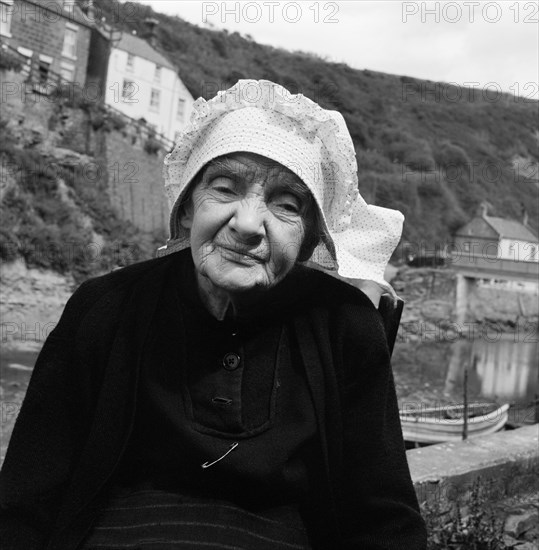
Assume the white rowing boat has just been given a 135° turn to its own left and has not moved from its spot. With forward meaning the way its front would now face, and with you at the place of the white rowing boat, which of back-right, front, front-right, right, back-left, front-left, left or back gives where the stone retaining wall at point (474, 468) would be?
back-left

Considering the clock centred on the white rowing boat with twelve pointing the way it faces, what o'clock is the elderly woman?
The elderly woman is roughly at 3 o'clock from the white rowing boat.

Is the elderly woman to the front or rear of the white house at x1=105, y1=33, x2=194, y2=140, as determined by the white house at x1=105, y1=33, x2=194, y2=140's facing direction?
to the front

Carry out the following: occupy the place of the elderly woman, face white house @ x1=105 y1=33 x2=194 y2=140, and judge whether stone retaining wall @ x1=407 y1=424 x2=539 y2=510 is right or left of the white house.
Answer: right

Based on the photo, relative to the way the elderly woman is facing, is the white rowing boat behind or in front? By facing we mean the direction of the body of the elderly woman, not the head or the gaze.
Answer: behind

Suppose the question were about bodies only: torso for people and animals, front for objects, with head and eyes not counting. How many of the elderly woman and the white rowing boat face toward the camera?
1

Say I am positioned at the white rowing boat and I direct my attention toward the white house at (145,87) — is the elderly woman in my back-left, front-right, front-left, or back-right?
back-left

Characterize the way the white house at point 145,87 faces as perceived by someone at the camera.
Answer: facing the viewer and to the right of the viewer

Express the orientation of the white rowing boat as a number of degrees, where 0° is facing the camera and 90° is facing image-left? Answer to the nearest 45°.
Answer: approximately 270°

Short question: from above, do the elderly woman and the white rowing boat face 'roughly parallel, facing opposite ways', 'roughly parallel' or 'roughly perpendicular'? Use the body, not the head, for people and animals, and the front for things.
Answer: roughly perpendicular

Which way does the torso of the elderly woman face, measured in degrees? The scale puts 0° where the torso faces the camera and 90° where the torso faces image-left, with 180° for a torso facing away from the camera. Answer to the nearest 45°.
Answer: approximately 0°

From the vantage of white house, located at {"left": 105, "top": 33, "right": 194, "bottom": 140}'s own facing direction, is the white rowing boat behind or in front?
in front
